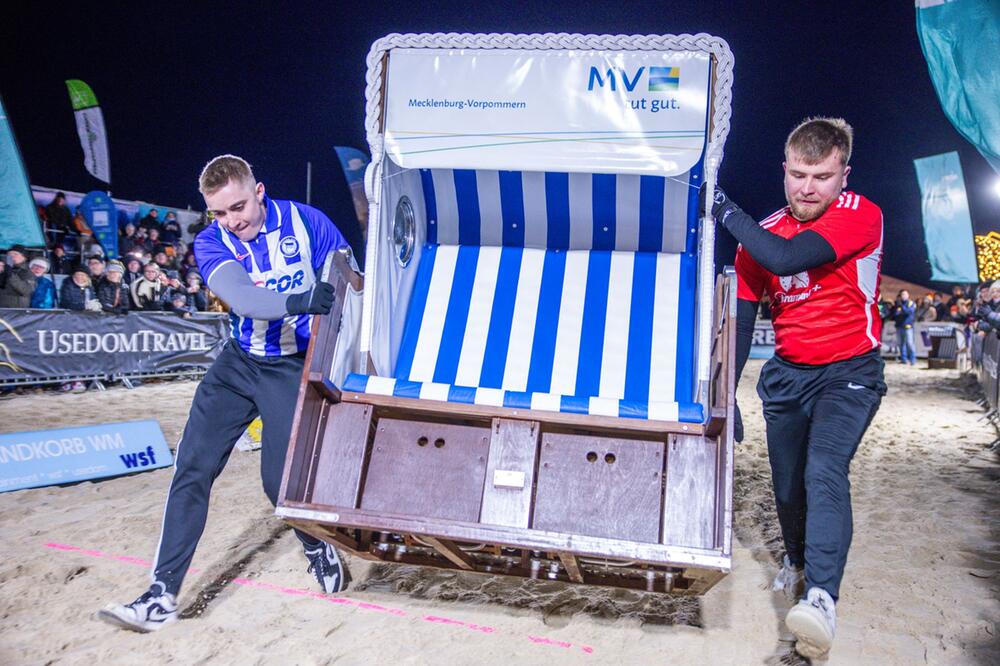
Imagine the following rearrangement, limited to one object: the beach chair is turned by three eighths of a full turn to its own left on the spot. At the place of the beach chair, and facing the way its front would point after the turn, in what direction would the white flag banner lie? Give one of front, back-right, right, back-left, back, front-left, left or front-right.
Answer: left

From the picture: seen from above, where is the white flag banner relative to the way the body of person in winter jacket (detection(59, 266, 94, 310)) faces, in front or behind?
behind

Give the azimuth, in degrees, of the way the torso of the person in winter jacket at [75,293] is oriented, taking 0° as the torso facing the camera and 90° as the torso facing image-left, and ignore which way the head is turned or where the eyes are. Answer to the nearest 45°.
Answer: approximately 315°

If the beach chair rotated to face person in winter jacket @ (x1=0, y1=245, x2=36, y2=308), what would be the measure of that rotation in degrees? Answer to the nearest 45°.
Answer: approximately 135° to its right

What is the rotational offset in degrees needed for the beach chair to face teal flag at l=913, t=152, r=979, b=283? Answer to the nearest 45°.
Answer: approximately 135° to its left

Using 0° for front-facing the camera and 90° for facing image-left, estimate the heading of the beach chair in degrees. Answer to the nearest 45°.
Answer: approximately 0°
